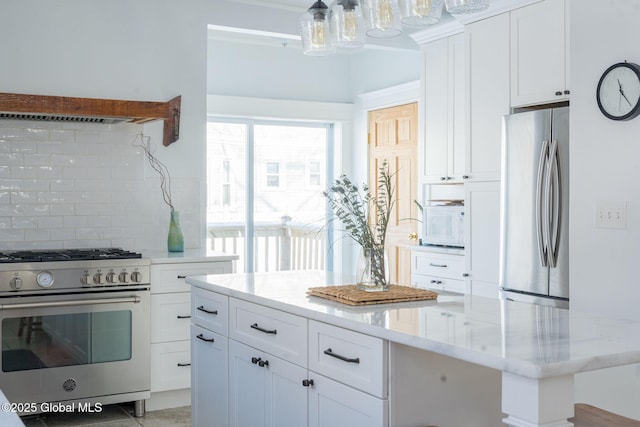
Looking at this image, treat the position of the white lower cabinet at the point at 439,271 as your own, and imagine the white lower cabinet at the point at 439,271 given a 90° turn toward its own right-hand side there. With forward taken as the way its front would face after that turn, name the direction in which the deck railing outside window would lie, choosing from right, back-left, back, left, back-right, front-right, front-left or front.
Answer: front

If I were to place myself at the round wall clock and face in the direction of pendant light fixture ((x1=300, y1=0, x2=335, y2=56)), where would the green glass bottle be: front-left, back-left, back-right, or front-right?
front-right

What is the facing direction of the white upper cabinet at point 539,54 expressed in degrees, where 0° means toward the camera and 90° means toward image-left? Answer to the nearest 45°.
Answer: approximately 45°

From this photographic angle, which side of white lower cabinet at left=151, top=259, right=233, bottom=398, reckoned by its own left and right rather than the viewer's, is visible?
front

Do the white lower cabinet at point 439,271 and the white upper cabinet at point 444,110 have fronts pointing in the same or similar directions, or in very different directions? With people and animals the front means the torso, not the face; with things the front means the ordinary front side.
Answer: same or similar directions

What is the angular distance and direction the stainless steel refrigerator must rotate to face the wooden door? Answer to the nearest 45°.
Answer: approximately 90° to its right

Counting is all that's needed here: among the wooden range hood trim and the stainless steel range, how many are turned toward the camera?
2

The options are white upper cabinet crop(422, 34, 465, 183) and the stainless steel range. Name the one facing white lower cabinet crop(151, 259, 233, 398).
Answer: the white upper cabinet

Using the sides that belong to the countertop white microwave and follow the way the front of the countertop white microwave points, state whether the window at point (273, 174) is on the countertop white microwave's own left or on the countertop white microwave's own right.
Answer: on the countertop white microwave's own right

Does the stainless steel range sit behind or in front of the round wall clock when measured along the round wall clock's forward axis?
in front

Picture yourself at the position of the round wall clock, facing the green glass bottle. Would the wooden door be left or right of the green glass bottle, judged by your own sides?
right

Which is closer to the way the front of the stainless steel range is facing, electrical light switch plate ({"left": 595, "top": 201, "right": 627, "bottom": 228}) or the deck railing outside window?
the electrical light switch plate

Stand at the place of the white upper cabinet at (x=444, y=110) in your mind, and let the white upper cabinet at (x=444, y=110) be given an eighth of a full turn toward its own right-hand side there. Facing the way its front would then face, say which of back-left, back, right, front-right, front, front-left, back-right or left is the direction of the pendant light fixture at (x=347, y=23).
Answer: left

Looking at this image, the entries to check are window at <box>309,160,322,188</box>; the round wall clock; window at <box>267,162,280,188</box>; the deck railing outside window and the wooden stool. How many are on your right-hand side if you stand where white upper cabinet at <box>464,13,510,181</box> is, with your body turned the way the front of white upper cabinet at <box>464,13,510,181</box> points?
3

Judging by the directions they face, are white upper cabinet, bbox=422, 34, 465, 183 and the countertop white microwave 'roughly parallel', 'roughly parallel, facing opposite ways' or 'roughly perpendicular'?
roughly parallel

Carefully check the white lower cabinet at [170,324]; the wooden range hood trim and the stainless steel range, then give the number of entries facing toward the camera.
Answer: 3

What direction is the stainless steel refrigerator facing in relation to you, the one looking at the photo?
facing the viewer and to the left of the viewer
